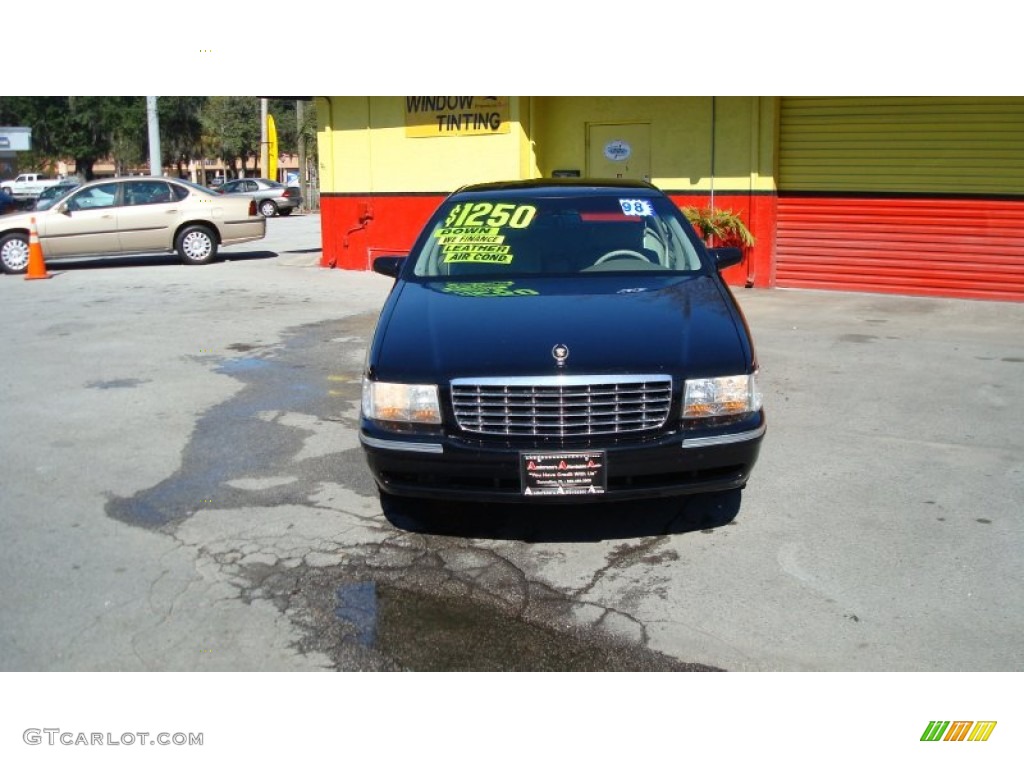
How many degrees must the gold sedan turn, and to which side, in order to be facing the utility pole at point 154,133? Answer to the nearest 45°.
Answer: approximately 90° to its right

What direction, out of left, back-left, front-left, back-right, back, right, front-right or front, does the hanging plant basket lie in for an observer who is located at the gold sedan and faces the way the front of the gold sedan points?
back-left

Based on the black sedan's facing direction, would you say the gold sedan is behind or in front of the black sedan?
behind

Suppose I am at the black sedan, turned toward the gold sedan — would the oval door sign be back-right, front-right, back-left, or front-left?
front-right

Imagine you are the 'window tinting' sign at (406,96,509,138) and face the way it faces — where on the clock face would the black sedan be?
The black sedan is roughly at 12 o'clock from the 'window tinting' sign.

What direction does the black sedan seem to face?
toward the camera

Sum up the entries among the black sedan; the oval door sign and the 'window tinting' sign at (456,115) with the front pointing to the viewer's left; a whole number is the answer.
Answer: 0

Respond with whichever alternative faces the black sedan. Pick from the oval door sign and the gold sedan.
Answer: the oval door sign

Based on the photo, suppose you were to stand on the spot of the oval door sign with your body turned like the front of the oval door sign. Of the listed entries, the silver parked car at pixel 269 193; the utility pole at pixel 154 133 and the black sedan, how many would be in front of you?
1

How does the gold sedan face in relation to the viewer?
to the viewer's left

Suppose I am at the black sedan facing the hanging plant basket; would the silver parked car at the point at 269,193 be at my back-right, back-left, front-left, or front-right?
front-left

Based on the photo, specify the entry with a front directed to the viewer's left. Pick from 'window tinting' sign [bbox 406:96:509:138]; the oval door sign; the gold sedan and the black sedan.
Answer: the gold sedan

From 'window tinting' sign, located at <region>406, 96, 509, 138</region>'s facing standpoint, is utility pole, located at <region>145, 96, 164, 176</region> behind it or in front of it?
behind

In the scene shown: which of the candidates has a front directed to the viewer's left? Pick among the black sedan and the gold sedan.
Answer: the gold sedan

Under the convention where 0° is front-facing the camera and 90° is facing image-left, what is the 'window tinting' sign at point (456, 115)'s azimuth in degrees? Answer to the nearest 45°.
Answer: approximately 0°

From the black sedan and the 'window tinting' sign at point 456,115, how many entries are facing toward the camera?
2
